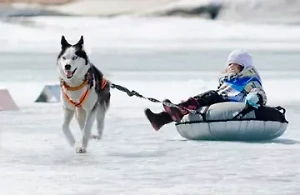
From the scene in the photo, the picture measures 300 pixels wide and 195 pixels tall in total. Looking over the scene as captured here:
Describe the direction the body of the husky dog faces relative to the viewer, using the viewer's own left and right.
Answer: facing the viewer and to the left of the viewer

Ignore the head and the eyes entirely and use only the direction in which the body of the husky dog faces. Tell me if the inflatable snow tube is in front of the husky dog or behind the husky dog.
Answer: behind
